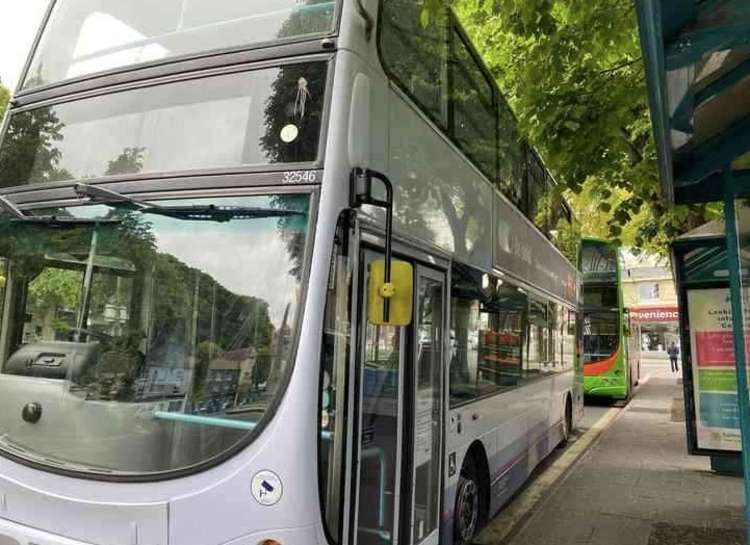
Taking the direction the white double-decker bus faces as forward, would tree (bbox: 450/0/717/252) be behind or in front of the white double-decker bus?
behind

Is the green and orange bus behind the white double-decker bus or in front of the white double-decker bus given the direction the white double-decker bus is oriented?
behind

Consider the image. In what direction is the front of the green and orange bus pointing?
toward the camera

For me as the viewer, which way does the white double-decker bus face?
facing the viewer and to the left of the viewer

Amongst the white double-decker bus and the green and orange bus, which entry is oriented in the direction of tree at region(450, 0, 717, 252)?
the green and orange bus

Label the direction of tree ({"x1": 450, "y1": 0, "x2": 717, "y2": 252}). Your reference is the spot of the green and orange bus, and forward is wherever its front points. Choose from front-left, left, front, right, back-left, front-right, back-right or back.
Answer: front

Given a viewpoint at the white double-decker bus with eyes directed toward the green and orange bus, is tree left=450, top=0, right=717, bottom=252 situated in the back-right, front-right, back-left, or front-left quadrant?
front-right

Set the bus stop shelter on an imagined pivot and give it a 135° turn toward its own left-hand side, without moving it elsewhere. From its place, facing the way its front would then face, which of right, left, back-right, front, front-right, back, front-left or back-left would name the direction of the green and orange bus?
back-left

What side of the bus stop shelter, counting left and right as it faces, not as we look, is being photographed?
left

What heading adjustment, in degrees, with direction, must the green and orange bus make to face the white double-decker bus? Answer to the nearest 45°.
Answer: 0° — it already faces it

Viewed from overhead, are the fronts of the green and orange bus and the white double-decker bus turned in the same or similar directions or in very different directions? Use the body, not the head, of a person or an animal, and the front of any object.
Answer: same or similar directions
